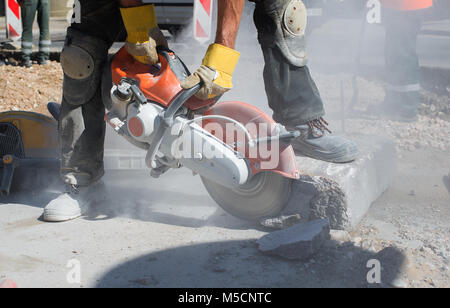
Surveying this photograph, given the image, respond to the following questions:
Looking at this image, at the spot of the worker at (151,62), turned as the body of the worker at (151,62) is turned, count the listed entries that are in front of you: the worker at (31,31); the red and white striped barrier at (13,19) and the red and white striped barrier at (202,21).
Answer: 0

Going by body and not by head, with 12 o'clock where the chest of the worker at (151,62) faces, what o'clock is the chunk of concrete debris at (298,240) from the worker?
The chunk of concrete debris is roughly at 10 o'clock from the worker.

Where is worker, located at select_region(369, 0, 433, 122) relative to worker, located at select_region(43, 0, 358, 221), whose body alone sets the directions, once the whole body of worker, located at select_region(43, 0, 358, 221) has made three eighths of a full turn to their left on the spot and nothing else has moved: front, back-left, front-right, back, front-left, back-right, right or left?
front

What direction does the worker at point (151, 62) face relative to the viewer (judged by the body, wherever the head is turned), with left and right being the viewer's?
facing the viewer

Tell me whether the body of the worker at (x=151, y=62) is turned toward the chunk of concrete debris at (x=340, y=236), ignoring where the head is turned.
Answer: no

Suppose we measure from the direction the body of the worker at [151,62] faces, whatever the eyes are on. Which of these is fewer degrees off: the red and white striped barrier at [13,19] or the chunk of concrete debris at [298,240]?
the chunk of concrete debris

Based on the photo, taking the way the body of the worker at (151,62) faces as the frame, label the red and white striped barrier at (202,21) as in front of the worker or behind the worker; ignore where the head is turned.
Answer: behind

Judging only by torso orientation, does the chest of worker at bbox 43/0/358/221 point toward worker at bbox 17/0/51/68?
no

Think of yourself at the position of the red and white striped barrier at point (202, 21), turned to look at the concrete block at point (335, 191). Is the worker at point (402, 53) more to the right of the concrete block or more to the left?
left
